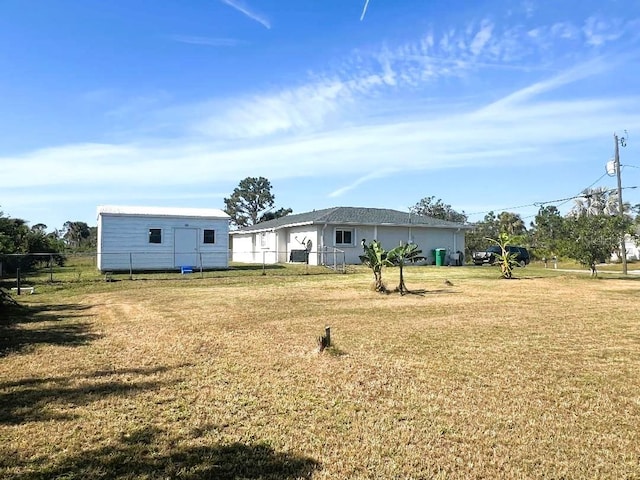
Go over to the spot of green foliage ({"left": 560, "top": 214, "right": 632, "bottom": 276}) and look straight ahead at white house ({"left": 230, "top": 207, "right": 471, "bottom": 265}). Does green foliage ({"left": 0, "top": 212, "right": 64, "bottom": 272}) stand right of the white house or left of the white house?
left

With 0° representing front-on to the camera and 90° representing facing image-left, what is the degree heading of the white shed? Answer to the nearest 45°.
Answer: approximately 0°

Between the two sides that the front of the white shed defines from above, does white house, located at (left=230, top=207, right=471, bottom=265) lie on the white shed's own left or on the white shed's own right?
on the white shed's own left

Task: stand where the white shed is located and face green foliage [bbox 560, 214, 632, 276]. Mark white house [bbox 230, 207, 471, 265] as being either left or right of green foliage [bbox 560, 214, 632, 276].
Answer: left

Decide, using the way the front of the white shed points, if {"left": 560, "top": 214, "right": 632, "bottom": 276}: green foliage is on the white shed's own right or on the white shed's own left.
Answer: on the white shed's own left
